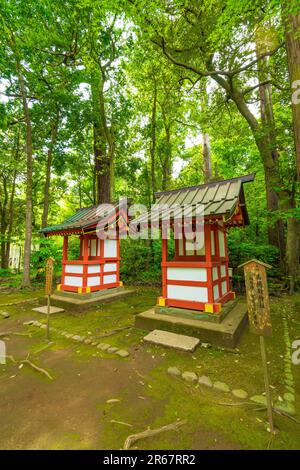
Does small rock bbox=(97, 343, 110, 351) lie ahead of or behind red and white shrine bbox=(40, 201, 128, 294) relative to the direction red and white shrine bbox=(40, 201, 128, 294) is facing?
ahead

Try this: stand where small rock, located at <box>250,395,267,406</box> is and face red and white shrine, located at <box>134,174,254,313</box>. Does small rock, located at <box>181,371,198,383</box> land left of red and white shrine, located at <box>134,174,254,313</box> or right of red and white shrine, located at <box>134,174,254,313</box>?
left

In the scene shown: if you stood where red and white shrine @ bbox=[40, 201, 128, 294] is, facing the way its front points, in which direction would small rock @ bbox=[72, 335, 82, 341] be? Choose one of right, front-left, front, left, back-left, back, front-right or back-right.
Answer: front-left

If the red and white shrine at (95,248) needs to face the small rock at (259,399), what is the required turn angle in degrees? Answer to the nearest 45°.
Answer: approximately 45° to its left

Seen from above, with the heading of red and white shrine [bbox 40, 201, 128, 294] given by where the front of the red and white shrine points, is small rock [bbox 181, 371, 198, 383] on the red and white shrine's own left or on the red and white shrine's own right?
on the red and white shrine's own left

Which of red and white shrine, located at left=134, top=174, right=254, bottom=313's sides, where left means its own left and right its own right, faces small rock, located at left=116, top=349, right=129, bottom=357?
front

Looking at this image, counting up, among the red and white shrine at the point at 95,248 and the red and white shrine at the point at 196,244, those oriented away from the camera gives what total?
0

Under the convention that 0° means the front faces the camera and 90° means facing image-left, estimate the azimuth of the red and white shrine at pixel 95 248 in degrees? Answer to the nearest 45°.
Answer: approximately 45°

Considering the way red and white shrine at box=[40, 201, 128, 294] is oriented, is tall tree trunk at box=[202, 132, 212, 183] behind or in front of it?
behind

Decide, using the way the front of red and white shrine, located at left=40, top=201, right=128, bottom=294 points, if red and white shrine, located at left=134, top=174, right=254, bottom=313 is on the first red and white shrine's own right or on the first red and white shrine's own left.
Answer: on the first red and white shrine's own left

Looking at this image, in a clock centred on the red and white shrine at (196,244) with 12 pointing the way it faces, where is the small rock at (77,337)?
The small rock is roughly at 1 o'clock from the red and white shrine.
